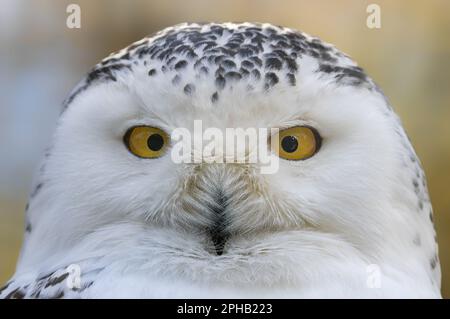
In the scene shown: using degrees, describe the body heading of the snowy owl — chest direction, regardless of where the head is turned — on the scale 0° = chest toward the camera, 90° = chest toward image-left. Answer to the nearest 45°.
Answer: approximately 0°
